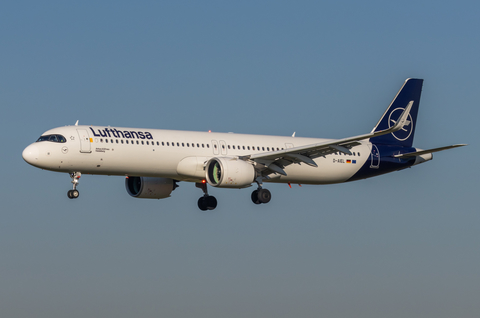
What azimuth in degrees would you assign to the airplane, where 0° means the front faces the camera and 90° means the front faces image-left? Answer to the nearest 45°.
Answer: approximately 45°
